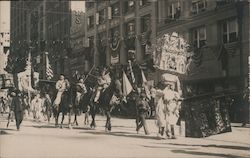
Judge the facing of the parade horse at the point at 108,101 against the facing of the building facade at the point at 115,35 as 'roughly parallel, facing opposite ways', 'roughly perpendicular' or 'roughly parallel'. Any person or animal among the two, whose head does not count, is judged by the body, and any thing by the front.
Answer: roughly perpendicular

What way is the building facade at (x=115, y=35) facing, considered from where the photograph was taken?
facing the viewer and to the left of the viewer

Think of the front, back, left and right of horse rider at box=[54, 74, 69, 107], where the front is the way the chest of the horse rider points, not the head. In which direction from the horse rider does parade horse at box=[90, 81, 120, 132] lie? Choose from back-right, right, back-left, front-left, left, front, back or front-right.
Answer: back-left

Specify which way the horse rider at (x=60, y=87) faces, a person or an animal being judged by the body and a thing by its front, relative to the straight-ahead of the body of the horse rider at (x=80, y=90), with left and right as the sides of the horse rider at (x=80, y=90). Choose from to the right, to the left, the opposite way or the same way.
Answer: the same way

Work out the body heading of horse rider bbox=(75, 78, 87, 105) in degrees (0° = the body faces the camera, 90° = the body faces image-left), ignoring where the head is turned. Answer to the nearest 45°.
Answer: approximately 45°

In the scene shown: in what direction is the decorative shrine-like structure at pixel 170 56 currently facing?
toward the camera

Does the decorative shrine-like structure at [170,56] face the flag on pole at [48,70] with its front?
no

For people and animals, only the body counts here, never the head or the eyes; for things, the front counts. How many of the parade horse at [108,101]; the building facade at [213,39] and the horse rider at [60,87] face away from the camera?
0

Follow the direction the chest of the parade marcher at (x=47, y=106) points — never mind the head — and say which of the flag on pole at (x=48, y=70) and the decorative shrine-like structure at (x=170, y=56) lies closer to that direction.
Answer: the flag on pole

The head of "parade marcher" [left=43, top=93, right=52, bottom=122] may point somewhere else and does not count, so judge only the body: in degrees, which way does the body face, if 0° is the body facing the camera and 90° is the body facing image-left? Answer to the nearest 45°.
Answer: approximately 45°

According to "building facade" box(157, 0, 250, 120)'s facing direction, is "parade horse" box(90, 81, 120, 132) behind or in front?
in front
